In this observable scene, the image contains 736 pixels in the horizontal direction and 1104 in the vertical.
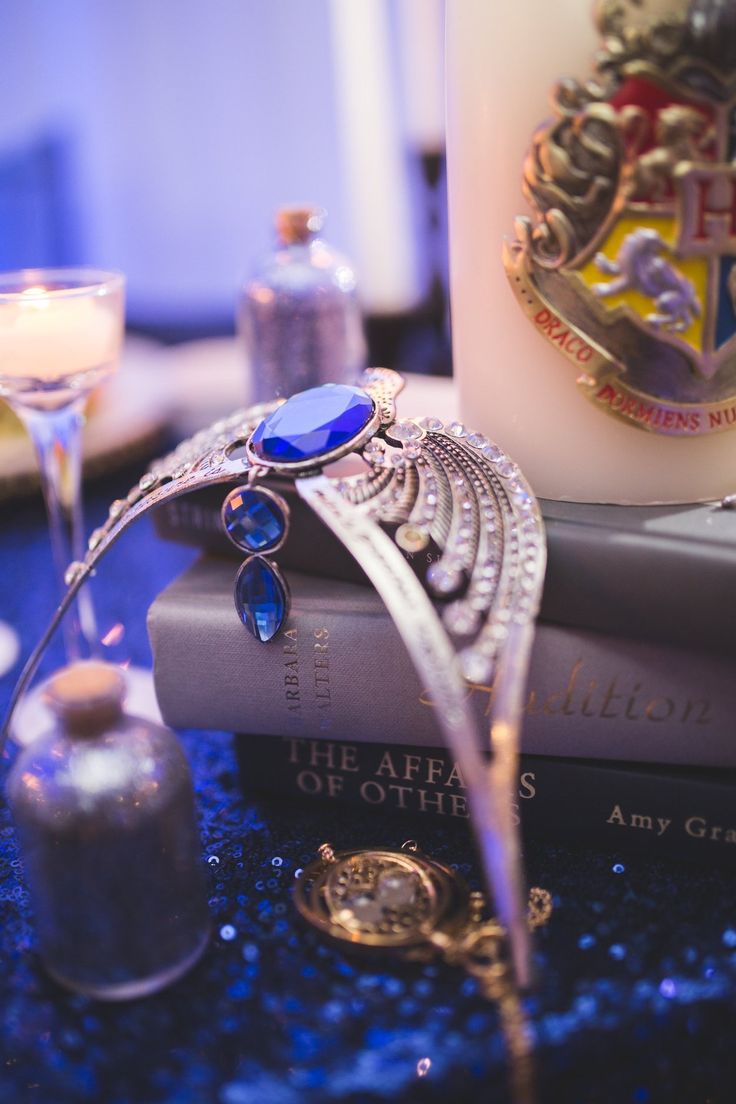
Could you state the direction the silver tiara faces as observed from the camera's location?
facing the viewer and to the left of the viewer
